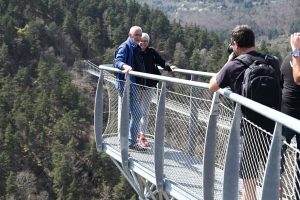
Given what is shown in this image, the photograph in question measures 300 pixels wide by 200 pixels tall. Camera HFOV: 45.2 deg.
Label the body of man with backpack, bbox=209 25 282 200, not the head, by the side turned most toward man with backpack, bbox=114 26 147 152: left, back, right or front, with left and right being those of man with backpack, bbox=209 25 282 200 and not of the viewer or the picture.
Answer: front

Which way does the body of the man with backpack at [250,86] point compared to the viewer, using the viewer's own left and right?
facing away from the viewer and to the left of the viewer

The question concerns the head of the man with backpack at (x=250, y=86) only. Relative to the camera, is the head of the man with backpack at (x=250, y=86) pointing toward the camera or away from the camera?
away from the camera

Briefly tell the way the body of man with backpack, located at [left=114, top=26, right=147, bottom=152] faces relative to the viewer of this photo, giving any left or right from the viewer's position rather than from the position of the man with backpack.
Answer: facing the viewer and to the right of the viewer

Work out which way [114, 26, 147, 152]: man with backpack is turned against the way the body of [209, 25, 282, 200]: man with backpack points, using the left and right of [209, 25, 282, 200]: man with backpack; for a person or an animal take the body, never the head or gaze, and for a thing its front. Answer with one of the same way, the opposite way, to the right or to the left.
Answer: the opposite way
